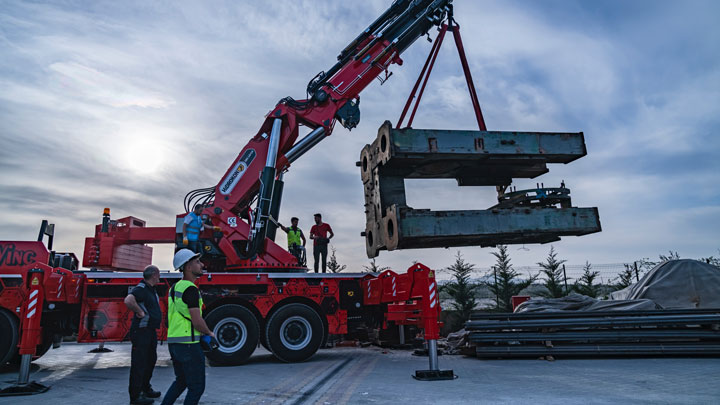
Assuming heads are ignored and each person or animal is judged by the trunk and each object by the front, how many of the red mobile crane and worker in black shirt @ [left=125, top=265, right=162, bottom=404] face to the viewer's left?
1

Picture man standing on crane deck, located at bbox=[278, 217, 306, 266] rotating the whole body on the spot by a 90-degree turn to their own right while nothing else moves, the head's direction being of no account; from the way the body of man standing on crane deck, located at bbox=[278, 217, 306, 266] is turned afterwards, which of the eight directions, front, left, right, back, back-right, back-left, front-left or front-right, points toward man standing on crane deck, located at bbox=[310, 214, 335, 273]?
back

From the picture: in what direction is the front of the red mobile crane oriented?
to the viewer's left

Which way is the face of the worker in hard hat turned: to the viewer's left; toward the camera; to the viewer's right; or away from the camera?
to the viewer's right

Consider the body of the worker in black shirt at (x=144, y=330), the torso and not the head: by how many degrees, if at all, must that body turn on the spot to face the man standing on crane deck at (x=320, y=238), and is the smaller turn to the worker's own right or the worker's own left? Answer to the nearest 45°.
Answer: approximately 45° to the worker's own left

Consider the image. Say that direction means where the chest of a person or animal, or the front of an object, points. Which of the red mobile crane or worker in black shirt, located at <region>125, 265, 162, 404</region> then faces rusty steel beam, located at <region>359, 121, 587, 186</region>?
the worker in black shirt

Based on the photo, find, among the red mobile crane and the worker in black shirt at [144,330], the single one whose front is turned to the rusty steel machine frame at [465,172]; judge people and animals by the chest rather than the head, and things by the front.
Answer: the worker in black shirt

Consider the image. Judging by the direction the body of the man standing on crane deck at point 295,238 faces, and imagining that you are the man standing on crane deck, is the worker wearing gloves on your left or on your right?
on your right

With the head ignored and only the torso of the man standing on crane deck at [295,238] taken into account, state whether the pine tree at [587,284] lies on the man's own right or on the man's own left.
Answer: on the man's own left

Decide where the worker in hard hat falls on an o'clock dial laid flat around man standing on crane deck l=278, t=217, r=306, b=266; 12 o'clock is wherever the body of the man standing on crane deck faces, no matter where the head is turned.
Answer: The worker in hard hat is roughly at 12 o'clock from the man standing on crane deck.

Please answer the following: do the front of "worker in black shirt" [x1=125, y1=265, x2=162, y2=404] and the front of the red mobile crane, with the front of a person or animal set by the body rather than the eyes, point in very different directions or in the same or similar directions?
very different directions

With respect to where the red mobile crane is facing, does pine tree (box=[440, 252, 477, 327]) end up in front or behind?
behind

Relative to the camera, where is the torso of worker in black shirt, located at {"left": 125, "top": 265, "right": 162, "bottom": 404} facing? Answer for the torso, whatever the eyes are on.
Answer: to the viewer's right
